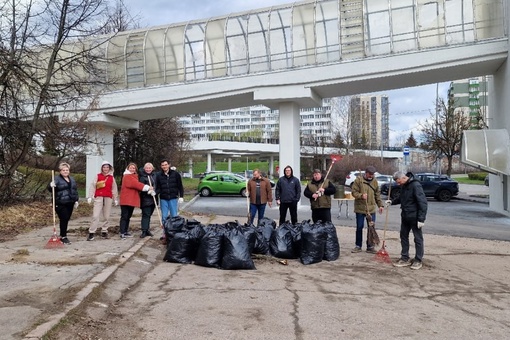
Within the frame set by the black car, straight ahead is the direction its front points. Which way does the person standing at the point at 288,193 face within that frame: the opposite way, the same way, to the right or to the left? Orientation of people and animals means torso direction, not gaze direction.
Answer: to the left

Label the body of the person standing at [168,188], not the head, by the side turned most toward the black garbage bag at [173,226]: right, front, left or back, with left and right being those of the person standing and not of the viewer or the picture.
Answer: front

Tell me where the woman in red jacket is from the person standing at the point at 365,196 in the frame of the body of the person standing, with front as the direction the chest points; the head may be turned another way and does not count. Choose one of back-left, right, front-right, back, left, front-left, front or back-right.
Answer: right

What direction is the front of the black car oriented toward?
to the viewer's left

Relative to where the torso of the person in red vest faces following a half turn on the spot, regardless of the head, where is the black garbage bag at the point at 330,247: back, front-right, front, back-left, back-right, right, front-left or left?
back-right

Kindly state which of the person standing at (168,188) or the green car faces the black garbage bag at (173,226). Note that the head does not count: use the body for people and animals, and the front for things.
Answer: the person standing

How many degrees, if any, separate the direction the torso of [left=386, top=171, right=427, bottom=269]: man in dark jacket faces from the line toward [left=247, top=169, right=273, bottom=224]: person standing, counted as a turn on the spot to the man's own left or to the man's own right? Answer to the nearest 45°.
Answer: approximately 90° to the man's own right

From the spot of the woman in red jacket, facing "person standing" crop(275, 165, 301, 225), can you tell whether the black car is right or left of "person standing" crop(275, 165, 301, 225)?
left

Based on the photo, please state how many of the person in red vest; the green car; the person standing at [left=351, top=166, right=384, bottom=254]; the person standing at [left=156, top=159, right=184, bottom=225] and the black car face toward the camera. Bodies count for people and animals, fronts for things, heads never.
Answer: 3

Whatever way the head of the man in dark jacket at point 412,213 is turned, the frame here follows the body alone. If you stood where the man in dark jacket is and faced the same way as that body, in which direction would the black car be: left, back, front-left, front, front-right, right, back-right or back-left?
back-right
